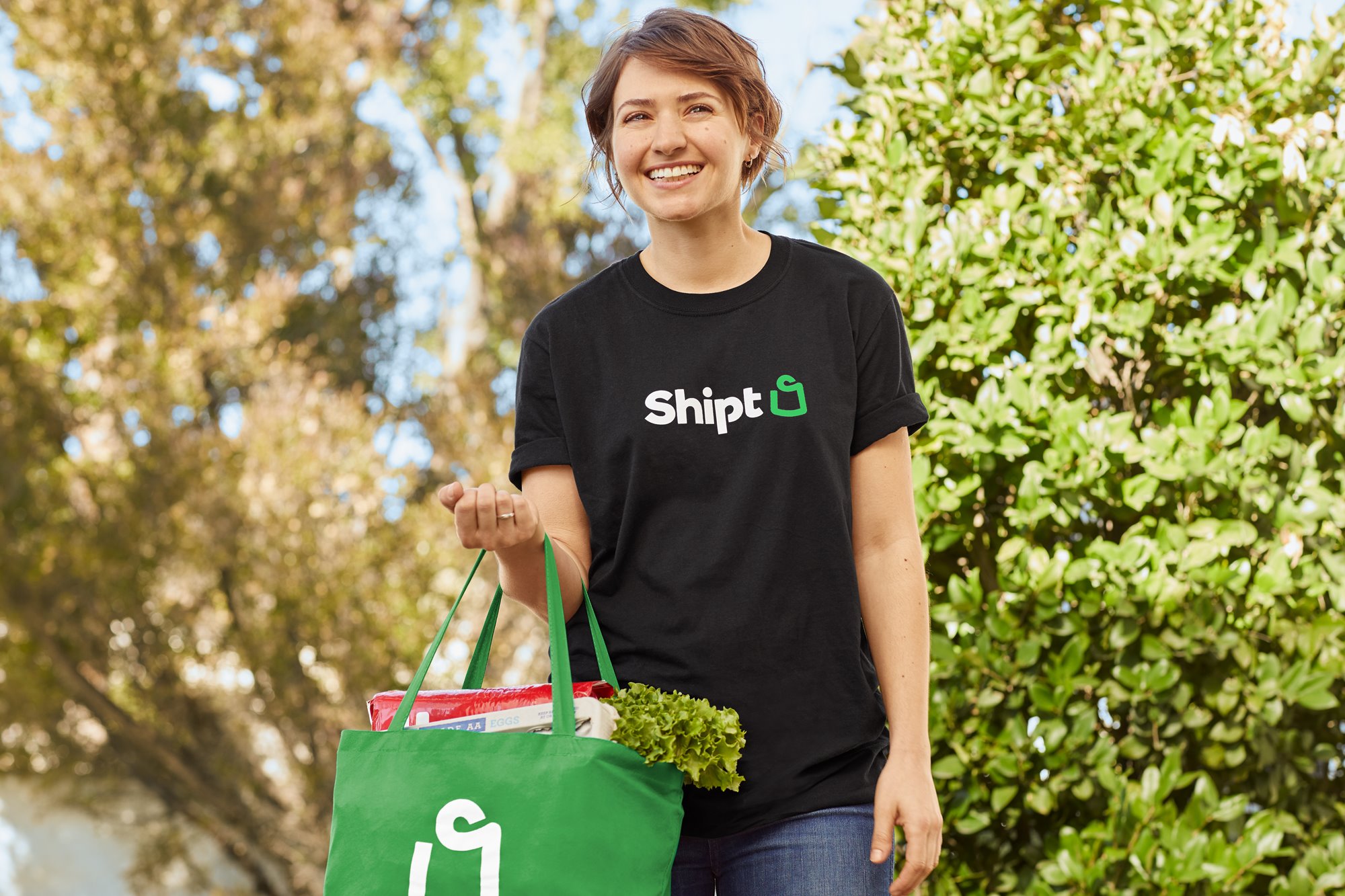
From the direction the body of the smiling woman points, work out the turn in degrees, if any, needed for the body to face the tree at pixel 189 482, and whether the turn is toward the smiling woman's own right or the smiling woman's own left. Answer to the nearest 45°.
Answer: approximately 135° to the smiling woman's own right

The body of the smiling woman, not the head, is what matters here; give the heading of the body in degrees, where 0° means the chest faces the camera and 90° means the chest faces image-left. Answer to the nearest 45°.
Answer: approximately 0°

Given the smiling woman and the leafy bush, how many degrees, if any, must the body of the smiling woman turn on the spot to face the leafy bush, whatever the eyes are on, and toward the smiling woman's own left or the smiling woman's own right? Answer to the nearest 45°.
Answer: approximately 135° to the smiling woman's own left
